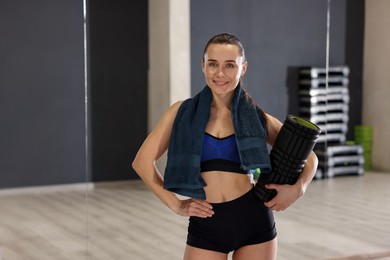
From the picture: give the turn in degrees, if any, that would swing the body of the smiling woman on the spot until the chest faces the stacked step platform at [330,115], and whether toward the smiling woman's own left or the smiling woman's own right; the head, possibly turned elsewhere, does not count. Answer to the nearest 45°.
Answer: approximately 180°

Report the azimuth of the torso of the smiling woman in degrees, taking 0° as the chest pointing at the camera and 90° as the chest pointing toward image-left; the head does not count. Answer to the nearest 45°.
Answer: approximately 0°

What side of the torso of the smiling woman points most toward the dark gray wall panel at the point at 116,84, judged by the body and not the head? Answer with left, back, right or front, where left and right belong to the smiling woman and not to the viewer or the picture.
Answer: back

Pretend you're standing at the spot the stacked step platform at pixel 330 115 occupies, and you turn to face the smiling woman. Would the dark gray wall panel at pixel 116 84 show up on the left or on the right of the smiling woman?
right
